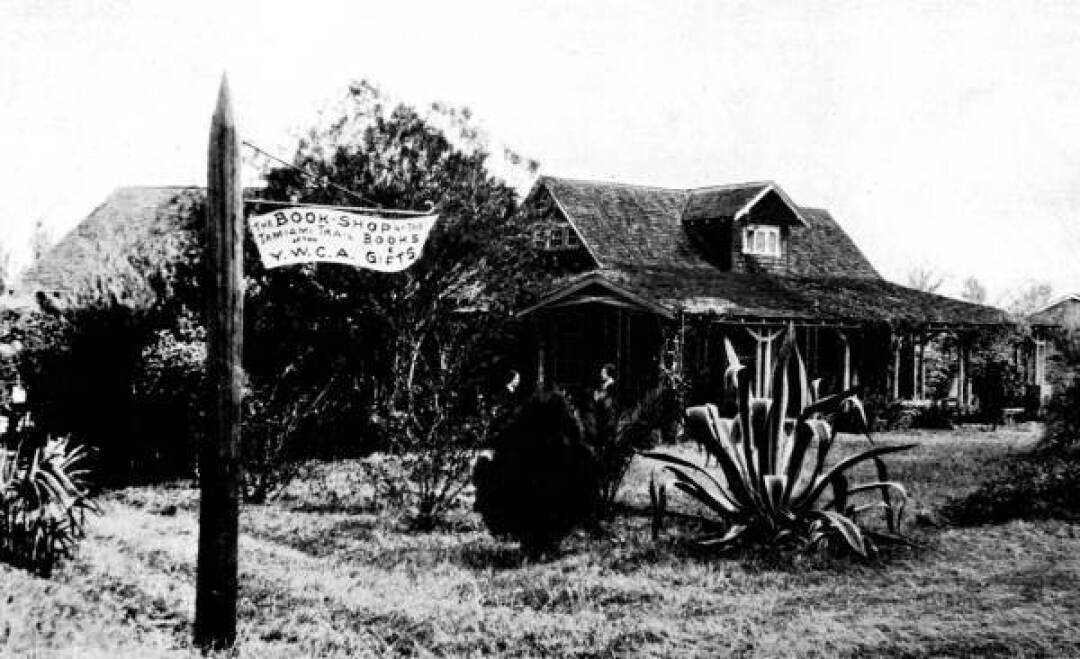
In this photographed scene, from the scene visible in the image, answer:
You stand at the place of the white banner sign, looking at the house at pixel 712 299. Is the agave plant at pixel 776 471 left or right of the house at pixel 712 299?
right

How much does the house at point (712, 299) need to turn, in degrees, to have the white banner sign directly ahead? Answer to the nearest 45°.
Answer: approximately 45° to its right

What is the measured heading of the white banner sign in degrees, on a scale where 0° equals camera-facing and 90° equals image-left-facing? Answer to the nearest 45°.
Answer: approximately 0°

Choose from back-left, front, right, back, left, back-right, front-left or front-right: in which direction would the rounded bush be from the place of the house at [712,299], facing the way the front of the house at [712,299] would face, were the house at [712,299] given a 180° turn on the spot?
back-left

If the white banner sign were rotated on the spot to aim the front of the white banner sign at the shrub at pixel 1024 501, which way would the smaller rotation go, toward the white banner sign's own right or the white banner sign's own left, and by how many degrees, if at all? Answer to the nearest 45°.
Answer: approximately 90° to the white banner sign's own left

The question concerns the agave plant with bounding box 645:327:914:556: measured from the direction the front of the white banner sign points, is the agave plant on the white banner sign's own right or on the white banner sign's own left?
on the white banner sign's own left

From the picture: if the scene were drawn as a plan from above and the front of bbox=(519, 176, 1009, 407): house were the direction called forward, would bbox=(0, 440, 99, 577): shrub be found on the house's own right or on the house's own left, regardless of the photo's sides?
on the house's own right

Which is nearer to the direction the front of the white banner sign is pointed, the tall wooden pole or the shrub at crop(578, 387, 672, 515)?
the tall wooden pole

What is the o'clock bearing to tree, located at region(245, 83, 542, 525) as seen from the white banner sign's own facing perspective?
The tree is roughly at 6 o'clock from the white banner sign.

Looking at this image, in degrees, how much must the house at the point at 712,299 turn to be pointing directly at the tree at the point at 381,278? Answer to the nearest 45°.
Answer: approximately 90° to its right

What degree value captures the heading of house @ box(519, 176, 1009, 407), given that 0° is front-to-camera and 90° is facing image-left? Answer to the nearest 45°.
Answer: approximately 315°
